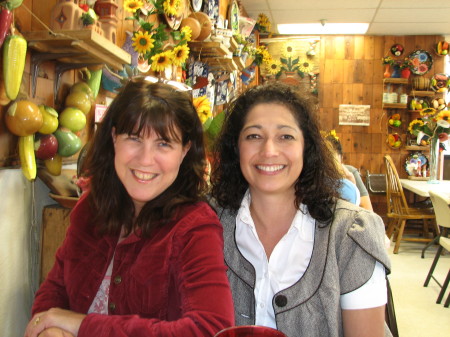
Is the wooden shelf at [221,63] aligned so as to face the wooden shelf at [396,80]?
no

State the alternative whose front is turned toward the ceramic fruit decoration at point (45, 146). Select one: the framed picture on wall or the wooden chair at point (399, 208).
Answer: the framed picture on wall

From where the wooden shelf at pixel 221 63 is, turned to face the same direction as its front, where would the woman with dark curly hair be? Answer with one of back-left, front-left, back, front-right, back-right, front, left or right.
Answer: front-right

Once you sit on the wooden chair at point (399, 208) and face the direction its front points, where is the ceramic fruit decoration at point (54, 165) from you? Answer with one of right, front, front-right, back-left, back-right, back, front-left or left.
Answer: back-right

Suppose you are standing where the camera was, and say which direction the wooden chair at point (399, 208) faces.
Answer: facing away from the viewer and to the right of the viewer

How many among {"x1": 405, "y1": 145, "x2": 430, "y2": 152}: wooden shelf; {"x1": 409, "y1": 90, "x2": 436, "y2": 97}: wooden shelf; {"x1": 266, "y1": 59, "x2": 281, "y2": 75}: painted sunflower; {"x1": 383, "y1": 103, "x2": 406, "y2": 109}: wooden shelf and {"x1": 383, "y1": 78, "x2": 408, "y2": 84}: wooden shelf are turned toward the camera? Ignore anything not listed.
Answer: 5

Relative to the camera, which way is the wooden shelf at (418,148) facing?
toward the camera

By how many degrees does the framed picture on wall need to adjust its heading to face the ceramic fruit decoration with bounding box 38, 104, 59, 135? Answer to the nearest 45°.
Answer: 0° — it already faces it

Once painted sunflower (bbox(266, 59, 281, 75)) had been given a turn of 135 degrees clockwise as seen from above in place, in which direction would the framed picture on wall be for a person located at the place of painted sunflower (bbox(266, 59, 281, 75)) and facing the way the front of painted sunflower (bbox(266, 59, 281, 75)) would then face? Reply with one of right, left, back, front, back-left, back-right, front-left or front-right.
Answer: back-right

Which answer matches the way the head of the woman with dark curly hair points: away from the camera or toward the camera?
toward the camera

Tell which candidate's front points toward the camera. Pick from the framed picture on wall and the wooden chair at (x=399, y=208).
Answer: the framed picture on wall

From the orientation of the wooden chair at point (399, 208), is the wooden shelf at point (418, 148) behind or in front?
in front

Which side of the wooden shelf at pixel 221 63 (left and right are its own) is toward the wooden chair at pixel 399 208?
left

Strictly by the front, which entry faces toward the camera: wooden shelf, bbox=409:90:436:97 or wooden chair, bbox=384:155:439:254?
the wooden shelf

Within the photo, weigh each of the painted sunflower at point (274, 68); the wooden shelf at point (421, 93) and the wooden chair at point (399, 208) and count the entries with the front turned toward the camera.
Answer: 2

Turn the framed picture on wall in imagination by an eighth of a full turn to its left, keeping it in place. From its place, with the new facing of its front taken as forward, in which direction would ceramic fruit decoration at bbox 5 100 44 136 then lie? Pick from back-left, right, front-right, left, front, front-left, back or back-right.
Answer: front-right

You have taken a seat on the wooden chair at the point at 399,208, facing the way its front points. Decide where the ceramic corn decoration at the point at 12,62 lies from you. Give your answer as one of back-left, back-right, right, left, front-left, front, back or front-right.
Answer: back-right

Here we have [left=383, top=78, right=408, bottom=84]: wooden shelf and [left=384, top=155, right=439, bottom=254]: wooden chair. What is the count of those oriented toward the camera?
1
